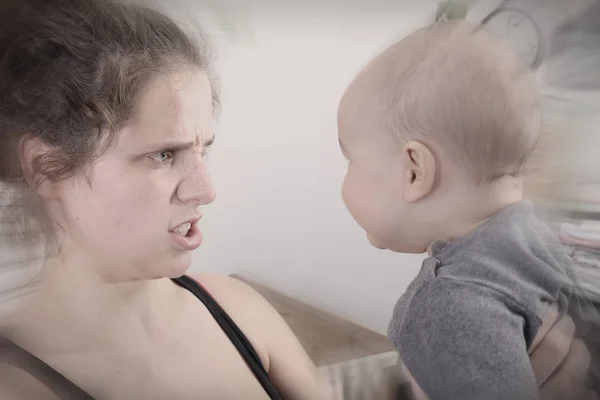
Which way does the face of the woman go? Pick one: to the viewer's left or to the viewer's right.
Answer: to the viewer's right

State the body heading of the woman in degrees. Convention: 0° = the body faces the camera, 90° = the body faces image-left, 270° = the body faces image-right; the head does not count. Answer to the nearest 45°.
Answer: approximately 315°
